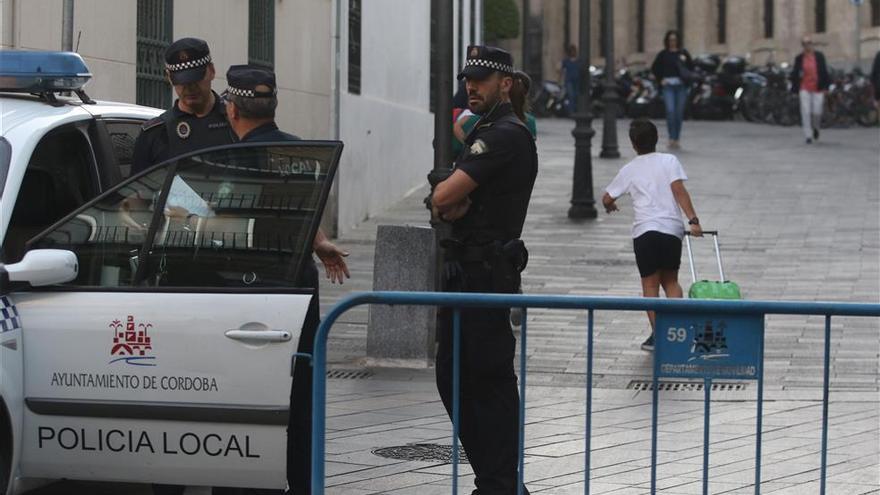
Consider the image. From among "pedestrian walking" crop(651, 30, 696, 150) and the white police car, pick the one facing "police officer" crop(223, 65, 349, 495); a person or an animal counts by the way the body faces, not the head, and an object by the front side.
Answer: the pedestrian walking

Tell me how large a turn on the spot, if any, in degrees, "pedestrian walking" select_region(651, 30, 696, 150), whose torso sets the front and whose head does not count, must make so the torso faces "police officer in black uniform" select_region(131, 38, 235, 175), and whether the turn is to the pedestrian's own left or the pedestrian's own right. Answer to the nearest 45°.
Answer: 0° — they already face them

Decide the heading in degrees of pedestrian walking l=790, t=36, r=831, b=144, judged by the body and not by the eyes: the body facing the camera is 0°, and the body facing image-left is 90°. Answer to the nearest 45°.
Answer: approximately 0°

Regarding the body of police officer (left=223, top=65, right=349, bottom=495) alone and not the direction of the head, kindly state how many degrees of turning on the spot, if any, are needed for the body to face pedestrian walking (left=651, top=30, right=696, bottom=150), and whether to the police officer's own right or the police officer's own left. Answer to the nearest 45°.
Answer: approximately 45° to the police officer's own right

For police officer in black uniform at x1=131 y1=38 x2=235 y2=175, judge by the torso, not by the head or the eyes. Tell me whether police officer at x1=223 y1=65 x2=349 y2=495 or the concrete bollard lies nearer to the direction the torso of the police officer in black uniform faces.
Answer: the police officer

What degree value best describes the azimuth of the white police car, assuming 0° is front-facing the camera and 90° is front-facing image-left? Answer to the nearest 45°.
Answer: approximately 45°

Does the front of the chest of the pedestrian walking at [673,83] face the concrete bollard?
yes

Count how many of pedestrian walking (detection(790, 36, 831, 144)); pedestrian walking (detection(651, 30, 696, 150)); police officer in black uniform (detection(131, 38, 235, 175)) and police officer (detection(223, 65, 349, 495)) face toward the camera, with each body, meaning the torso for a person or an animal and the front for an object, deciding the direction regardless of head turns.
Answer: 3

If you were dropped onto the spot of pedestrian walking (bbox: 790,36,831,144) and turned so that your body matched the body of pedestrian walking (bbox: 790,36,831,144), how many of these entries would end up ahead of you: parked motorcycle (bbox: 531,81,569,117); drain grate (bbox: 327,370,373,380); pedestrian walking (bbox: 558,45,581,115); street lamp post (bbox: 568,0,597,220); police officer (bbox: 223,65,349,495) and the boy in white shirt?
4

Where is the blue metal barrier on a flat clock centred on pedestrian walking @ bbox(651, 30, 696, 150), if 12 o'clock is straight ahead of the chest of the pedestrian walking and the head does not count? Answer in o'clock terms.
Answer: The blue metal barrier is roughly at 12 o'clock from the pedestrian walking.
